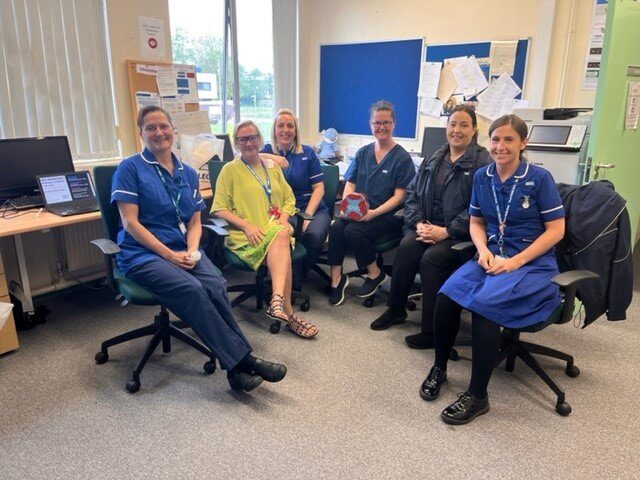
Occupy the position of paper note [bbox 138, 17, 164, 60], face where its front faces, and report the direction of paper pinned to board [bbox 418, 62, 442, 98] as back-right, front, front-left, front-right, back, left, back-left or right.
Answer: left

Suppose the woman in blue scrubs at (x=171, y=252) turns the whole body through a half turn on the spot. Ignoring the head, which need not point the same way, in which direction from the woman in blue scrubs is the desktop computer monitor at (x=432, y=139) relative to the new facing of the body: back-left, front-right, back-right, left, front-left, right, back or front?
right

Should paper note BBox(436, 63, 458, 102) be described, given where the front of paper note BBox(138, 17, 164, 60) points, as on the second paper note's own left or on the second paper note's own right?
on the second paper note's own left

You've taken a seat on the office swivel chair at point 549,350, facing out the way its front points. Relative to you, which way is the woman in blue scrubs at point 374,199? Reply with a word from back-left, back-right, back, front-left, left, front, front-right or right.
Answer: right

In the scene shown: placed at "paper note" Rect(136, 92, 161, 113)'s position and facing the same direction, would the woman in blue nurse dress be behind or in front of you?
in front

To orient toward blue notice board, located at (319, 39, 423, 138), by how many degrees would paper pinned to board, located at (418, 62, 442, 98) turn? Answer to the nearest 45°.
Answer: approximately 135° to its right

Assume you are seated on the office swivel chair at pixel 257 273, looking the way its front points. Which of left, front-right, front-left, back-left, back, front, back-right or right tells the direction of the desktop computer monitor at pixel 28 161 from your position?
back-right

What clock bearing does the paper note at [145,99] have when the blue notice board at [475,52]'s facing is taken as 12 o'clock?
The paper note is roughly at 2 o'clock from the blue notice board.

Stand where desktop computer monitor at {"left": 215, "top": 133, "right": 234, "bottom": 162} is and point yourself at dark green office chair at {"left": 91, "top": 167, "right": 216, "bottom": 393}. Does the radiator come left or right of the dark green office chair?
right

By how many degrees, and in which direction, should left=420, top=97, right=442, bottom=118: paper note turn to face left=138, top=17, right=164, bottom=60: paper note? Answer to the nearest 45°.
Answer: approximately 45° to its right

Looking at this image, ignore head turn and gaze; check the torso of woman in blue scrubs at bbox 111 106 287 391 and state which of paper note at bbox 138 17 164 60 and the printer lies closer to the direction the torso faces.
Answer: the printer

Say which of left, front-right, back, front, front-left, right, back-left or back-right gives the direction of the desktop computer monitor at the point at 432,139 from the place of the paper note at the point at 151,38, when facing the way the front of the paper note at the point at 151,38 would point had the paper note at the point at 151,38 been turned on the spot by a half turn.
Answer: right

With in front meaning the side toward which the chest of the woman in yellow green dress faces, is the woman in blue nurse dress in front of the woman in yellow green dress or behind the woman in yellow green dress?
in front

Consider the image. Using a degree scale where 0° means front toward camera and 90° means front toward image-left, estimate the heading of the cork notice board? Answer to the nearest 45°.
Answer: approximately 315°
